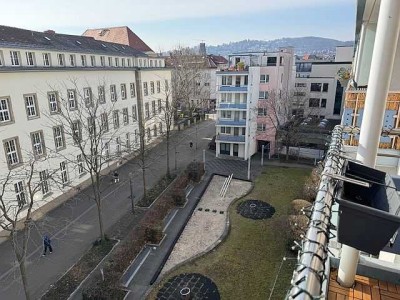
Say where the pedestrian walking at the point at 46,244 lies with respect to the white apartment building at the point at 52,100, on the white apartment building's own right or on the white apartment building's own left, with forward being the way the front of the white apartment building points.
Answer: on the white apartment building's own right

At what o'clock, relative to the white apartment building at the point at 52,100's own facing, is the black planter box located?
The black planter box is roughly at 1 o'clock from the white apartment building.

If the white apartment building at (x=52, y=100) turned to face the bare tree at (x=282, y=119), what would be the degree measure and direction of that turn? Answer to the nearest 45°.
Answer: approximately 45° to its left

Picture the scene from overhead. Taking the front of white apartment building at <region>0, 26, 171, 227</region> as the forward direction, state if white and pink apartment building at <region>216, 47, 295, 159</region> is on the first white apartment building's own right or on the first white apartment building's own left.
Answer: on the first white apartment building's own left

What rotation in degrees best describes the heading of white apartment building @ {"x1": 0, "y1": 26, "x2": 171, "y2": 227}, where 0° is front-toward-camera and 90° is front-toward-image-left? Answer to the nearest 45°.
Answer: approximately 315°

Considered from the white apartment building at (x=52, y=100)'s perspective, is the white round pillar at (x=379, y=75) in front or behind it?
in front

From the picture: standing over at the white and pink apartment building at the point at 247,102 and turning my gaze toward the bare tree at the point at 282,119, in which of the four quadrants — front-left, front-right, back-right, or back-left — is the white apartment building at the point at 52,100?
back-right
